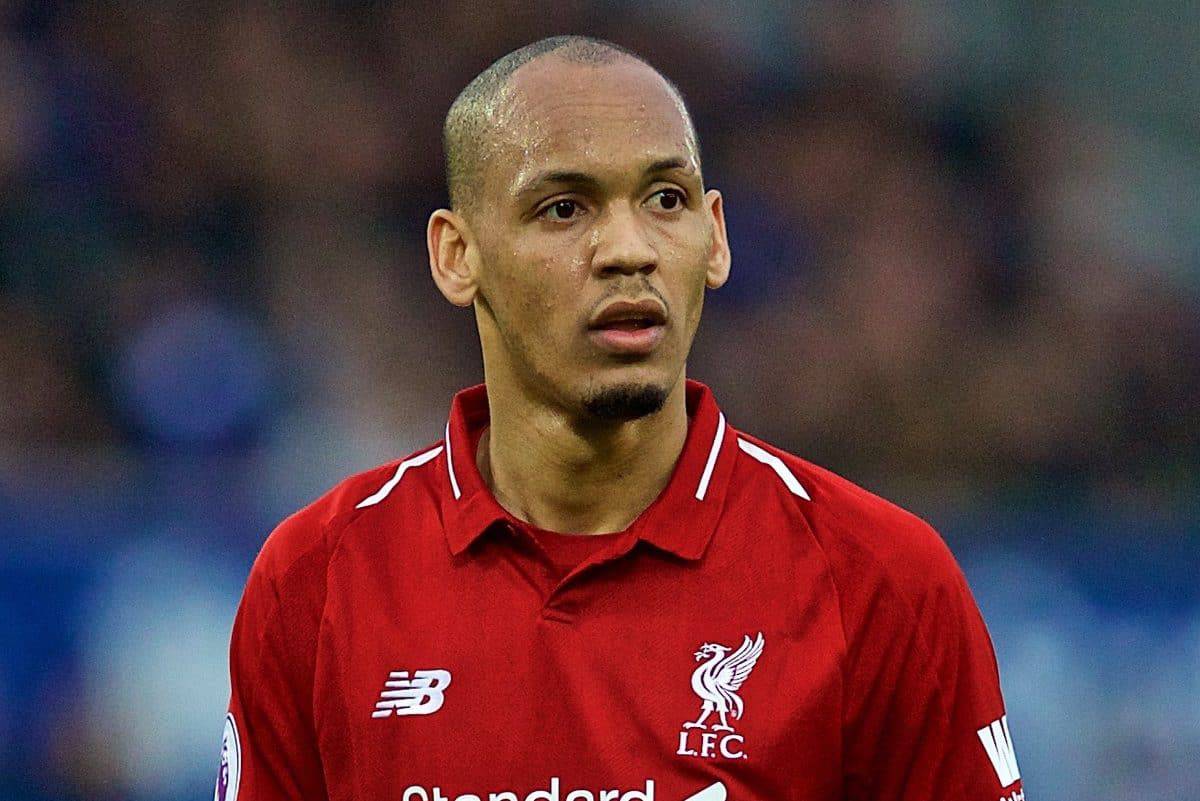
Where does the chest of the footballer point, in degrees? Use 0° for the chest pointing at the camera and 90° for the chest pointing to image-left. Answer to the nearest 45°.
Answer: approximately 0°
